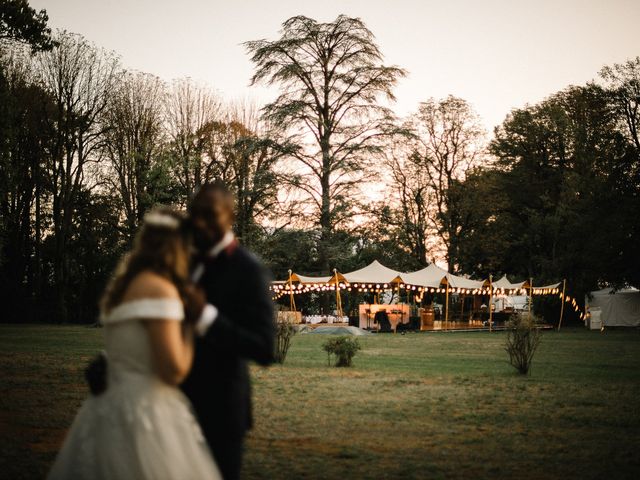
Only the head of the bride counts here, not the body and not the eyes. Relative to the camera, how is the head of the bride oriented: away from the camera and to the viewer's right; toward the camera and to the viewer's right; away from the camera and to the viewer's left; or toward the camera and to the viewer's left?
away from the camera and to the viewer's right

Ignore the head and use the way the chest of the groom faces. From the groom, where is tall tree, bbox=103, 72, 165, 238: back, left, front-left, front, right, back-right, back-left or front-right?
back-right

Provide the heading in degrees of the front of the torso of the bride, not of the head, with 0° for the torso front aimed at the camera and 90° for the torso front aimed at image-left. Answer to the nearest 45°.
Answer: approximately 225°

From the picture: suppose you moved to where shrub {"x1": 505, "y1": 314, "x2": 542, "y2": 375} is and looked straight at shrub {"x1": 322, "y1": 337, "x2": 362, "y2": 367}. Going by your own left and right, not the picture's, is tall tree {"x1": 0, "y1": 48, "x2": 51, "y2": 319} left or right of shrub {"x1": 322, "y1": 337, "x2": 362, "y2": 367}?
right

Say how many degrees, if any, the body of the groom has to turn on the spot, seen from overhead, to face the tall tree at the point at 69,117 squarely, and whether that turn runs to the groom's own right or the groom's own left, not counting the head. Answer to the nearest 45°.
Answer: approximately 135° to the groom's own right

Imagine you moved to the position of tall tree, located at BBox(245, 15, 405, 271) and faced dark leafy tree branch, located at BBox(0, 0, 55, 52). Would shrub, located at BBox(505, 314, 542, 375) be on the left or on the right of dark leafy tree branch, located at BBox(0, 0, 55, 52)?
left

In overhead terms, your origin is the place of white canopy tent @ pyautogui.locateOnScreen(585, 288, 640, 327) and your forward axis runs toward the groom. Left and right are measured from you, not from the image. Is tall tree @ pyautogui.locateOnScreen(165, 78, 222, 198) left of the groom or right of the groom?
right

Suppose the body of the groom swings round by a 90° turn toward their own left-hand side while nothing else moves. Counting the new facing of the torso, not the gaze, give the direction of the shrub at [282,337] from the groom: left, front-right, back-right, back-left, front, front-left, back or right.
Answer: back-left

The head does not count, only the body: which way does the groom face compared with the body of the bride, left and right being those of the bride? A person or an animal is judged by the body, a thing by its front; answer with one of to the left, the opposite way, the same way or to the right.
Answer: the opposite way

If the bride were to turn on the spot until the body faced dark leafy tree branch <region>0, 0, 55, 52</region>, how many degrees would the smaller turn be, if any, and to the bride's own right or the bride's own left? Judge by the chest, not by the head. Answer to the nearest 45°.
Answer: approximately 45° to the bride's own left
